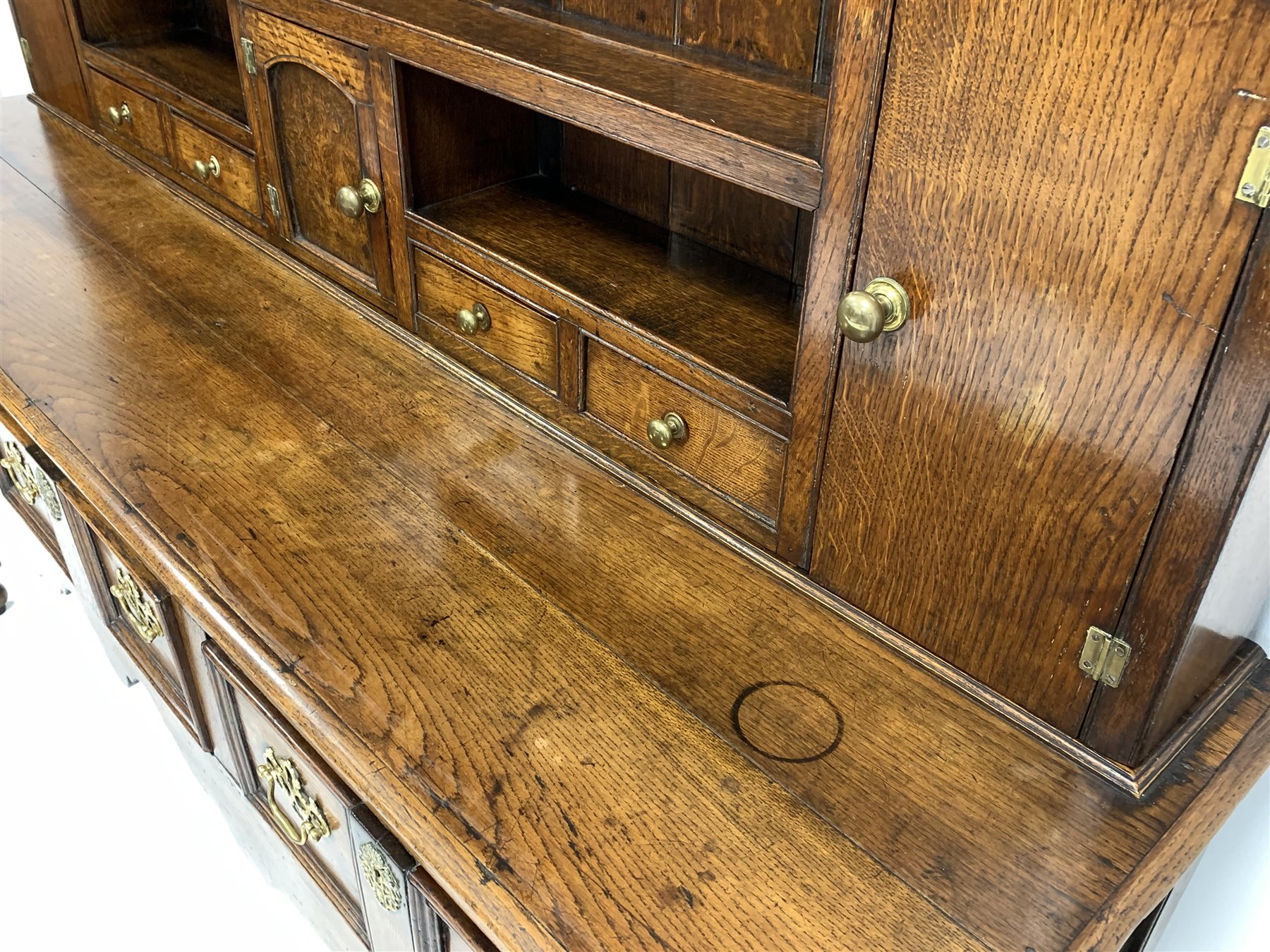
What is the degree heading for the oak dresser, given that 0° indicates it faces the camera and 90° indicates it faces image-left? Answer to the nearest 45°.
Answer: approximately 45°
